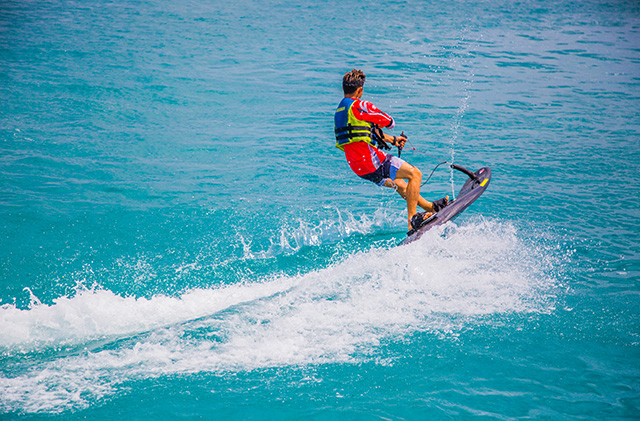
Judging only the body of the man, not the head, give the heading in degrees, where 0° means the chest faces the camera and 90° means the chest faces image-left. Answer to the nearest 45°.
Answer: approximately 225°

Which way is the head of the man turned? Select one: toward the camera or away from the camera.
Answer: away from the camera
